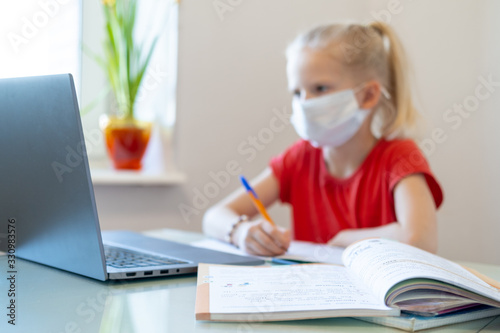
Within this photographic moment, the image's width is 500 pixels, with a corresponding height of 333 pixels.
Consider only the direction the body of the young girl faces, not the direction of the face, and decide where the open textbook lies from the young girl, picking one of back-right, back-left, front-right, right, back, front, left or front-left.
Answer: front-left

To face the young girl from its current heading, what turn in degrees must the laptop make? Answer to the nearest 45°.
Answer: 0° — it already faces them

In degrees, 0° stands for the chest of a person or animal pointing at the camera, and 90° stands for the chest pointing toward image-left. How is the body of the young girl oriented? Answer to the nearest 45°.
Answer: approximately 45°

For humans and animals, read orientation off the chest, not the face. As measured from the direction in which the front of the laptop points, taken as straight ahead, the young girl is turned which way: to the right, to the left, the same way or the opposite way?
the opposite way

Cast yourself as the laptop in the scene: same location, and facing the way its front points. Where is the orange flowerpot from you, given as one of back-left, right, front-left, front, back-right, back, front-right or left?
front-left

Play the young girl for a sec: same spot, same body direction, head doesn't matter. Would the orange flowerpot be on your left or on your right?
on your right

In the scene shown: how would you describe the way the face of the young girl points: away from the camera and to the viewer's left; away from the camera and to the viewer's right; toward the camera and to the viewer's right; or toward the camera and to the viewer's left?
toward the camera and to the viewer's left

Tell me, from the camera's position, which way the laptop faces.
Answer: facing away from the viewer and to the right of the viewer
